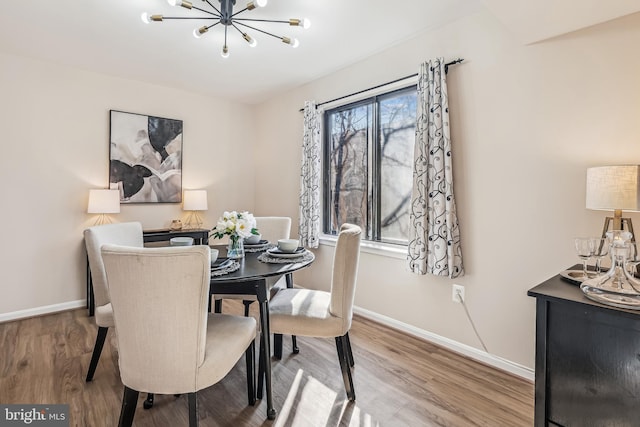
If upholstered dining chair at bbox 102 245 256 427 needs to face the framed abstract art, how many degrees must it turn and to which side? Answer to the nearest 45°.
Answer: approximately 45° to its left

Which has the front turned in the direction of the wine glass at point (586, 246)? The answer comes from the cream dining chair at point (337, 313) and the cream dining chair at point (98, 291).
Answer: the cream dining chair at point (98, 291)

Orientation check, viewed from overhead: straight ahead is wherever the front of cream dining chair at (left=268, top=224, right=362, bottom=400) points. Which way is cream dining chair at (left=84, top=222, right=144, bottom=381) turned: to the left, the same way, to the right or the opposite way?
the opposite way

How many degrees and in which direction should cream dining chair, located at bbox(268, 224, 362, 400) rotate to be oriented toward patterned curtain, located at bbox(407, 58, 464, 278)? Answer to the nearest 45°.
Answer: approximately 135° to its right

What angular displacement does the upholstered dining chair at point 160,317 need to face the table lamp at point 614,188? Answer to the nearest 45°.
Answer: approximately 45° to its right

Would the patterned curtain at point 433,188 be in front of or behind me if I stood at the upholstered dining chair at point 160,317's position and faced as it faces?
in front

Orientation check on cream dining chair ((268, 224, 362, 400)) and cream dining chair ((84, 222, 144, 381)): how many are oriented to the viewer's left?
1

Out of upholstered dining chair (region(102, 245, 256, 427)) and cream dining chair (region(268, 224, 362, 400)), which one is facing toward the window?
the upholstered dining chair

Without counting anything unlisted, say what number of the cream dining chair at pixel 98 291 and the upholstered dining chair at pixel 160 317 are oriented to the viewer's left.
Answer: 0

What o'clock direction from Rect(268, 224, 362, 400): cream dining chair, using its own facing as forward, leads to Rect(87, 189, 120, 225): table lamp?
The table lamp is roughly at 1 o'clock from the cream dining chair.

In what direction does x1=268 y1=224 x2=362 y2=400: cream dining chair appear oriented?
to the viewer's left

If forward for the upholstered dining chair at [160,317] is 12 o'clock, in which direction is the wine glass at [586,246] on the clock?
The wine glass is roughly at 2 o'clock from the upholstered dining chair.

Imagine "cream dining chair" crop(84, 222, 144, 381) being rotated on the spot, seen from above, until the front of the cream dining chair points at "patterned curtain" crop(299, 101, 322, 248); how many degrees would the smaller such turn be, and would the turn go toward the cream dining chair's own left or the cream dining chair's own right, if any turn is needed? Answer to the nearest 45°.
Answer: approximately 45° to the cream dining chair's own left

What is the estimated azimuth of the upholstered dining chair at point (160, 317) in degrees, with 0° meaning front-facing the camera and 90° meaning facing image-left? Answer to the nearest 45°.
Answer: approximately 225°

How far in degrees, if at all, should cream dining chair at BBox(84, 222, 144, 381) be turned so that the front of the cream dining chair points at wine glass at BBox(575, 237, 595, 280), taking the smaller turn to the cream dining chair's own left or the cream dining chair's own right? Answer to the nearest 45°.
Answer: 0° — it already faces it
